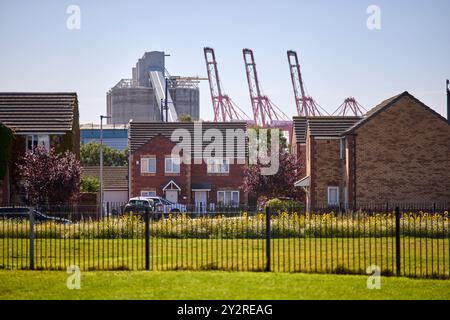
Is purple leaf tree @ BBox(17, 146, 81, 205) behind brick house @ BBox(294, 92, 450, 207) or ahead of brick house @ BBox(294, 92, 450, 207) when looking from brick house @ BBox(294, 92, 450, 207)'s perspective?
ahead
